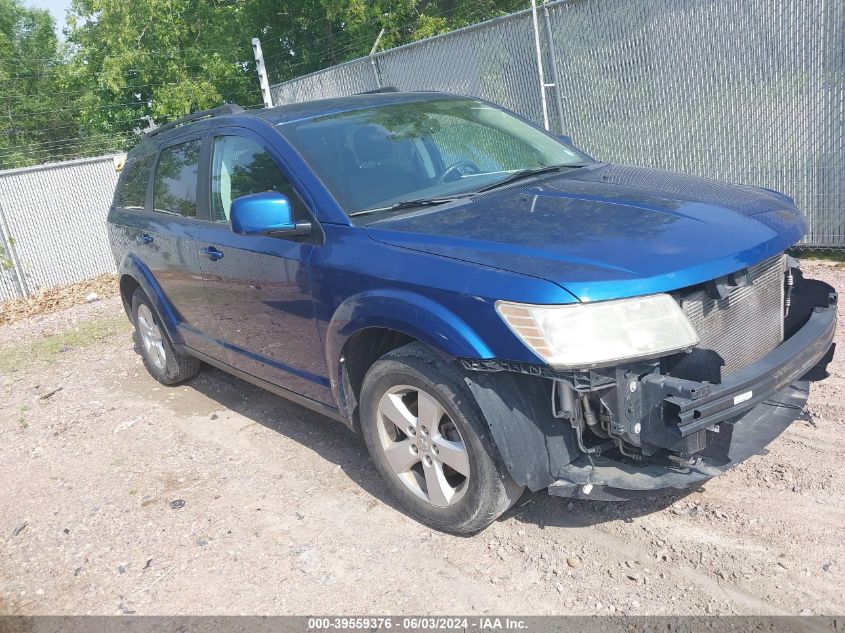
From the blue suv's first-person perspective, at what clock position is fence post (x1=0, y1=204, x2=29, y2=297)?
The fence post is roughly at 6 o'clock from the blue suv.

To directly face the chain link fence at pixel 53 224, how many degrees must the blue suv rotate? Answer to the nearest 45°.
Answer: approximately 180°

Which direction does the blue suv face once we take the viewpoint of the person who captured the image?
facing the viewer and to the right of the viewer

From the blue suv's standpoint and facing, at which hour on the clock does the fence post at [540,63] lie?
The fence post is roughly at 8 o'clock from the blue suv.

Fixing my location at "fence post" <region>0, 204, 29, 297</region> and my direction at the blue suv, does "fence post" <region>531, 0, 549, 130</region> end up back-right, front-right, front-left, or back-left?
front-left

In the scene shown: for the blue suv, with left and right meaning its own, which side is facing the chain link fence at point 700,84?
left
